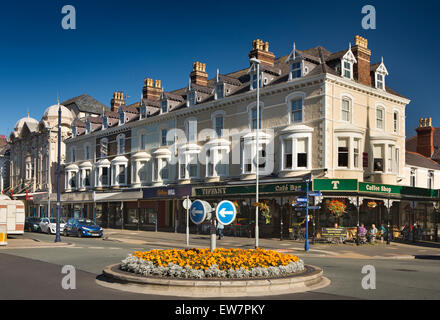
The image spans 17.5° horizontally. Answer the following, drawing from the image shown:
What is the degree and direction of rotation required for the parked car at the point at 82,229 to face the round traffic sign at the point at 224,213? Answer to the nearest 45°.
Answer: approximately 45° to its right

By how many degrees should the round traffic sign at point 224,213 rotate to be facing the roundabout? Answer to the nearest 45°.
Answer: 0° — it already faces it

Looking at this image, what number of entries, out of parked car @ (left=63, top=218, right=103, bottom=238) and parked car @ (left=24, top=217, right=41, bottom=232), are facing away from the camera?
0

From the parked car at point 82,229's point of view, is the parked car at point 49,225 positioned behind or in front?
behind

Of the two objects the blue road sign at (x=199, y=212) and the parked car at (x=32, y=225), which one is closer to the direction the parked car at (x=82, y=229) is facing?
the blue road sign

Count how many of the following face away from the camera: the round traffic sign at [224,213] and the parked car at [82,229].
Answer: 0

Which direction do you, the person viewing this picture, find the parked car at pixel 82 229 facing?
facing the viewer and to the right of the viewer

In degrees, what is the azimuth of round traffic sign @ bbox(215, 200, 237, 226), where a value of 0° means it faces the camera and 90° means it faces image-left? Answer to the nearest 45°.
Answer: approximately 0°

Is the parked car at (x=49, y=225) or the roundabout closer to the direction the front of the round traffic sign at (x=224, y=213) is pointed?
the roundabout

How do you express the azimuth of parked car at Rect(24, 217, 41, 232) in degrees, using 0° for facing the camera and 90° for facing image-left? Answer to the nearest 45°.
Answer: approximately 315°

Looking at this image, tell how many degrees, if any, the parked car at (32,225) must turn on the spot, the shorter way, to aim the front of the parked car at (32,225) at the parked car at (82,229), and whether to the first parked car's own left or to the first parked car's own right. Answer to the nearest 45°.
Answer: approximately 45° to the first parked car's own right

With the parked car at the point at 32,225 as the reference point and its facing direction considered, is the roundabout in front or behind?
in front

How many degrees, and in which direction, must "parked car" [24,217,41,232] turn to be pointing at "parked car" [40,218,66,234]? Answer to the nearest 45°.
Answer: approximately 45° to its right
